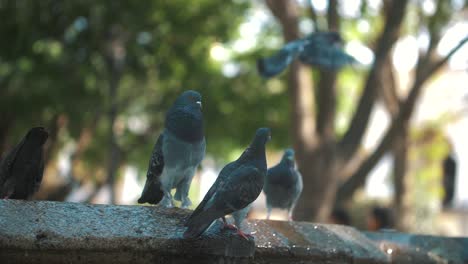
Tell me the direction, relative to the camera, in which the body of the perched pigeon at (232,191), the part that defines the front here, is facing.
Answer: to the viewer's right

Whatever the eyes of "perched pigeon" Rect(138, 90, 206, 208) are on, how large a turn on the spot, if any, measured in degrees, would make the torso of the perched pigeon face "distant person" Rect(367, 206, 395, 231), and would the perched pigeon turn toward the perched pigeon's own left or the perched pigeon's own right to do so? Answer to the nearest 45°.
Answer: approximately 90° to the perched pigeon's own left

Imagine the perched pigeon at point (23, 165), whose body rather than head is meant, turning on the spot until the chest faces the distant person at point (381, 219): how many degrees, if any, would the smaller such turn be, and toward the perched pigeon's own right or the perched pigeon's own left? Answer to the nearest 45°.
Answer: approximately 45° to the perched pigeon's own left

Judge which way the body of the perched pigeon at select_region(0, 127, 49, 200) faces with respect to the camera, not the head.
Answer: to the viewer's right
